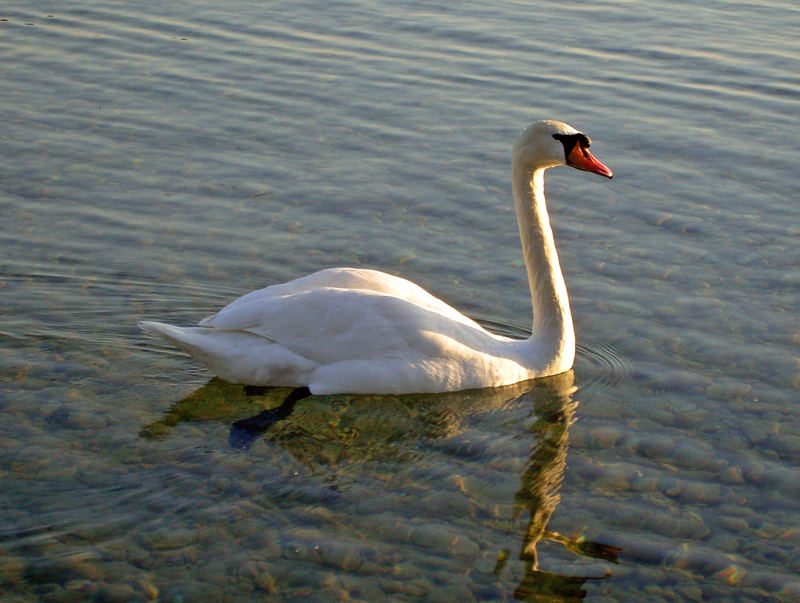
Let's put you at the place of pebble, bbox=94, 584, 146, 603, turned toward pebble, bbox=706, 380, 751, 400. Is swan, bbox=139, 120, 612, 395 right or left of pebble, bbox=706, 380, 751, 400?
left

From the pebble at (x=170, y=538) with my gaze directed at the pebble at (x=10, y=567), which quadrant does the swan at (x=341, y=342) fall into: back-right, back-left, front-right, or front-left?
back-right

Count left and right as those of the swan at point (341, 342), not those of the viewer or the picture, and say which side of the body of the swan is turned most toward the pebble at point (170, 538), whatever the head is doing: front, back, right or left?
right

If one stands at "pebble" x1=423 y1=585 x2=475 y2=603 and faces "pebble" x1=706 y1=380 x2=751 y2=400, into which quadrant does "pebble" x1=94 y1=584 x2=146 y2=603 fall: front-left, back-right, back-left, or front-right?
back-left

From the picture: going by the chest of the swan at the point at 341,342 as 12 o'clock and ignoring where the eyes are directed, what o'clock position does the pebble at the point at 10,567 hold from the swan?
The pebble is roughly at 4 o'clock from the swan.

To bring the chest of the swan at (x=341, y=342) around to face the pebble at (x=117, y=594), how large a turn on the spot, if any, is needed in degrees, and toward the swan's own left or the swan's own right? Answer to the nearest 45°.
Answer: approximately 90° to the swan's own right

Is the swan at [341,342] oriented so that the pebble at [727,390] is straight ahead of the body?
yes

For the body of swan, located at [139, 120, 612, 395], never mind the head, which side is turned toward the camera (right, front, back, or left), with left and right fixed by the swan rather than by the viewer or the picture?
right
